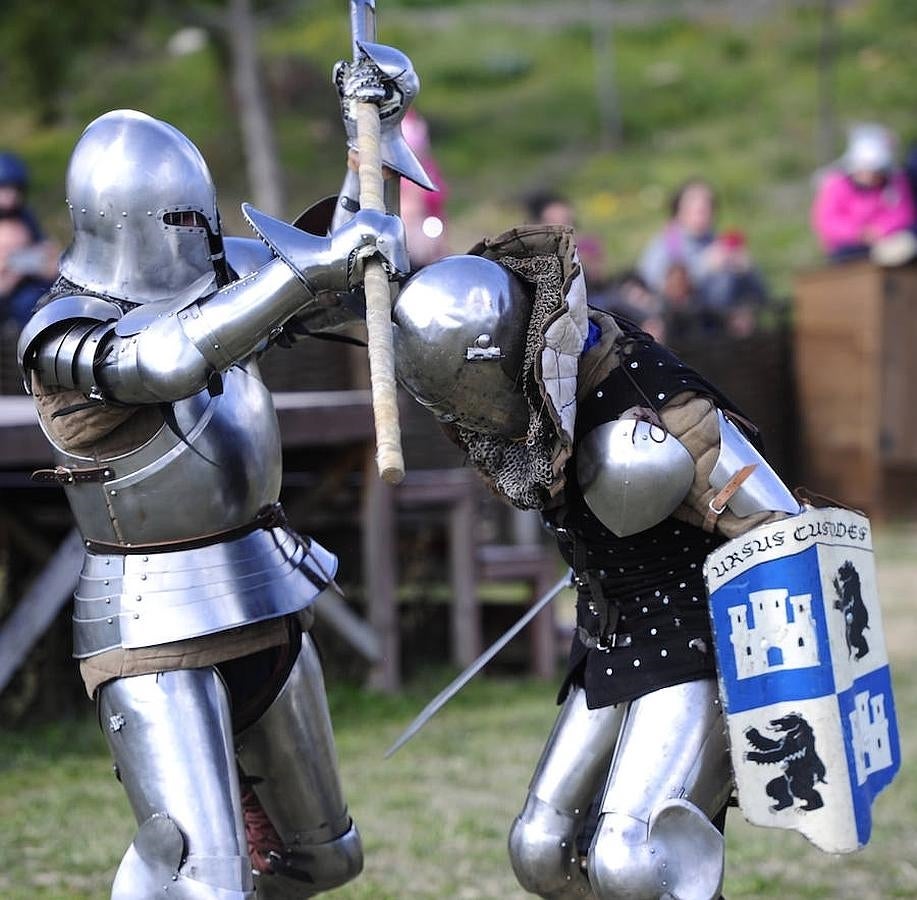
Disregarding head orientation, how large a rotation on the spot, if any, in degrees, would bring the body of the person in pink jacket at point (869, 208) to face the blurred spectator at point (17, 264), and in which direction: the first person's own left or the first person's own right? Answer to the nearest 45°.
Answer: approximately 45° to the first person's own right

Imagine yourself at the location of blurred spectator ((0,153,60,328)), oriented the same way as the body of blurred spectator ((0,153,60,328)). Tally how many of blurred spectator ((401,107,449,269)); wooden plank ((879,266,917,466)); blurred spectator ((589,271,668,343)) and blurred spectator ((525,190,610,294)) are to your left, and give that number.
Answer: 4

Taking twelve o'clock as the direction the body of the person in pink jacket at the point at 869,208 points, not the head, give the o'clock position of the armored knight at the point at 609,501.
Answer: The armored knight is roughly at 12 o'clock from the person in pink jacket.

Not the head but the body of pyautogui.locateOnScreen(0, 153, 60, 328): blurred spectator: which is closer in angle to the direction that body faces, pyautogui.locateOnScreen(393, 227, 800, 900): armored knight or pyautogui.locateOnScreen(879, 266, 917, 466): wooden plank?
the armored knight

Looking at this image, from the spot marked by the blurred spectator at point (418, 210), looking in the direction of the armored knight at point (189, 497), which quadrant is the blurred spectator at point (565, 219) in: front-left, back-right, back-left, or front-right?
back-left

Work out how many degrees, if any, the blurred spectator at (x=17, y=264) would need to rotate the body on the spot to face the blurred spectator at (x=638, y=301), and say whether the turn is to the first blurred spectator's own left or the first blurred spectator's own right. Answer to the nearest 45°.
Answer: approximately 90° to the first blurred spectator's own left

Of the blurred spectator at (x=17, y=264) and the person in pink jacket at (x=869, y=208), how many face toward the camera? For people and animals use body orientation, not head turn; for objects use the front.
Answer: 2

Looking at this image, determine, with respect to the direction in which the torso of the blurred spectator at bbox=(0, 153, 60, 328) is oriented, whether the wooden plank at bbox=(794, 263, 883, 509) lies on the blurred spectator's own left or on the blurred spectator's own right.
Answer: on the blurred spectator's own left

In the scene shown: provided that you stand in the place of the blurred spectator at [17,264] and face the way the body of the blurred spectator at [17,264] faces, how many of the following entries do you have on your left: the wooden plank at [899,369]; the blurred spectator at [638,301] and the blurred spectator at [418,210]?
3

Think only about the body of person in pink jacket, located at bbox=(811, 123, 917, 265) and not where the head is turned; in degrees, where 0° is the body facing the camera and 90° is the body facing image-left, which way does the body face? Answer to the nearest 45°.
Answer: approximately 0°
